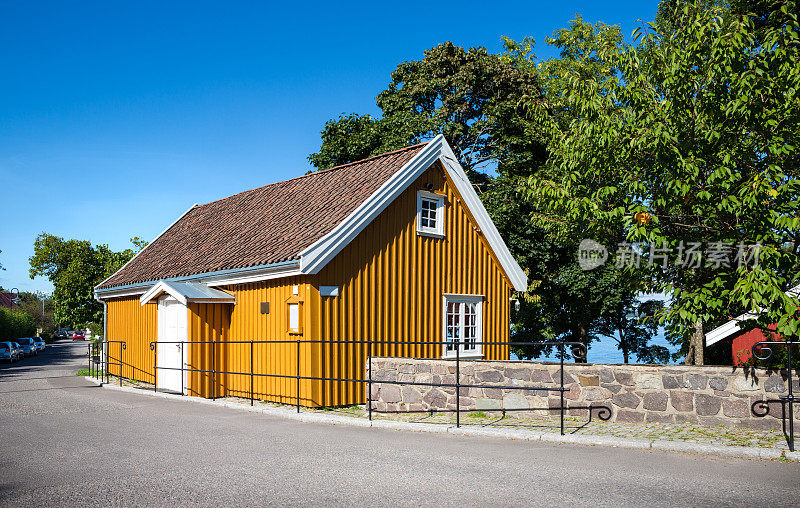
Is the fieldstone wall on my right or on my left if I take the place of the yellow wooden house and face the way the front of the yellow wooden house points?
on my left

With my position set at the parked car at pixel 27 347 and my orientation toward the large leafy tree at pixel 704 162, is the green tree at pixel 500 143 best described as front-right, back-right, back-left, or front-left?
front-left

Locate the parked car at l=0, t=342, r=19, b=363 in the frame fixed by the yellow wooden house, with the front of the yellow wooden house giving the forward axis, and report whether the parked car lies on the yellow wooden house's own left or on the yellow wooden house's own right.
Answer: on the yellow wooden house's own right

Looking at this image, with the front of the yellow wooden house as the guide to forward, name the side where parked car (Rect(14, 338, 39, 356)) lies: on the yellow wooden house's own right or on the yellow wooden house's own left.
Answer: on the yellow wooden house's own right

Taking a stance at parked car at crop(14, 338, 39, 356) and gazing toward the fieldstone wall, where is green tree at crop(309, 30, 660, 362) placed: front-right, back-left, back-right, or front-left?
front-left

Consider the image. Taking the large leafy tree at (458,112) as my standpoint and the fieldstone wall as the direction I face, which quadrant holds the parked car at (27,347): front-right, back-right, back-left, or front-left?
back-right

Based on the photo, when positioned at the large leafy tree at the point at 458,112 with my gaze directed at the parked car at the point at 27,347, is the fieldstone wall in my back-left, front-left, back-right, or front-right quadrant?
back-left

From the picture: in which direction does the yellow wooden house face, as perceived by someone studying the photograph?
facing the viewer and to the left of the viewer

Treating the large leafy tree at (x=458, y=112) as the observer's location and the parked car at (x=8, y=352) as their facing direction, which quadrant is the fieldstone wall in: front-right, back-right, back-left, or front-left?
back-left
